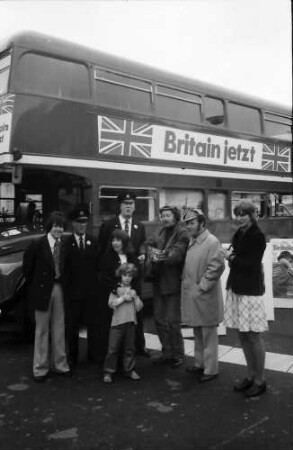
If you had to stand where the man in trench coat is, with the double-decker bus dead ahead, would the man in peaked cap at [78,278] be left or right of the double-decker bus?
left

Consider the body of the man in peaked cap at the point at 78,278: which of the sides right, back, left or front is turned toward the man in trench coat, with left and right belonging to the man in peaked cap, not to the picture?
left

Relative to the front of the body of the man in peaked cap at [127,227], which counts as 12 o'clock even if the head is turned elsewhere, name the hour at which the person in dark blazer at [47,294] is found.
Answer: The person in dark blazer is roughly at 2 o'clock from the man in peaked cap.

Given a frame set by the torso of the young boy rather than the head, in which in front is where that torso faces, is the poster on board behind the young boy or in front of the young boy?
behind

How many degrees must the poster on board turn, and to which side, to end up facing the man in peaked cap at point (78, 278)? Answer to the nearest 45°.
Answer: approximately 45° to its right

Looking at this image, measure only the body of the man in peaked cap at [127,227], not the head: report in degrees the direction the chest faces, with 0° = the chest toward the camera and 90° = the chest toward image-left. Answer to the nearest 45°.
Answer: approximately 0°

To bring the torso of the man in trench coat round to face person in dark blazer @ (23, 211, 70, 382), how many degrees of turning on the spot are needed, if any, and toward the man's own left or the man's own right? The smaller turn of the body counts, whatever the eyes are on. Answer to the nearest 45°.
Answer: approximately 45° to the man's own right

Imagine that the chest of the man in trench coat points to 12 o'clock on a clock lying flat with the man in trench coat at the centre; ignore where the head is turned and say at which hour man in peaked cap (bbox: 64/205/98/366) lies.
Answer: The man in peaked cap is roughly at 2 o'clock from the man in trench coat.

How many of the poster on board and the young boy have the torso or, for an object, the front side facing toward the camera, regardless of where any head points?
2

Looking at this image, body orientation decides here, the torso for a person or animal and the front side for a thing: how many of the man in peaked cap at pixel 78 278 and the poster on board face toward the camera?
2

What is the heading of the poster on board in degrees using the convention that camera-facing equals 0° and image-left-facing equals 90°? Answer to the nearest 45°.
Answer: approximately 0°

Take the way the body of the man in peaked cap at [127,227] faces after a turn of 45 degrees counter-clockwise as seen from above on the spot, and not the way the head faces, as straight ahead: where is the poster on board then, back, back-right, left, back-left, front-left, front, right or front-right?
left

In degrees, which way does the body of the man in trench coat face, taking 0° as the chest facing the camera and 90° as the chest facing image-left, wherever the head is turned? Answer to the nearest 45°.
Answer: approximately 45°

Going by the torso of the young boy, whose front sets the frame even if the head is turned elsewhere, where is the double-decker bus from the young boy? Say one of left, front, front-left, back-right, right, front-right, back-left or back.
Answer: back
